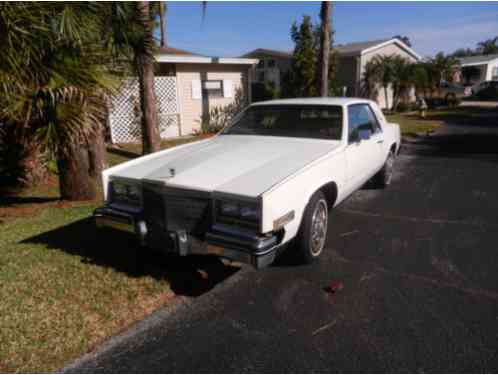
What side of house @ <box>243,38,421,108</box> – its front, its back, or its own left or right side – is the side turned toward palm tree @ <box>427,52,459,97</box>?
left

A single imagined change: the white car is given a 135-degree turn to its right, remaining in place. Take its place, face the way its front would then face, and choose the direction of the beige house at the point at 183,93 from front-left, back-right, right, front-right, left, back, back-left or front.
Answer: front

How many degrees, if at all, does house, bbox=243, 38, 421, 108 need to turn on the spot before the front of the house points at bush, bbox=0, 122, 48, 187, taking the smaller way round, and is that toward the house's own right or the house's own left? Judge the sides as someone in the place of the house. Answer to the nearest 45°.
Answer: approximately 45° to the house's own right

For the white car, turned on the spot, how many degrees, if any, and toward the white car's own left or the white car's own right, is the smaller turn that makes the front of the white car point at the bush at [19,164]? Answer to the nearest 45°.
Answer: approximately 90° to the white car's own right

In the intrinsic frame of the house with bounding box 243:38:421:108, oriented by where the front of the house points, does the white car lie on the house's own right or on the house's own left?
on the house's own right

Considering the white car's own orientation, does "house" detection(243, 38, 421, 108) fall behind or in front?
behind

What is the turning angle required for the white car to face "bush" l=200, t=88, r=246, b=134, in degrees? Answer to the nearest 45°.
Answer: approximately 135° to its right

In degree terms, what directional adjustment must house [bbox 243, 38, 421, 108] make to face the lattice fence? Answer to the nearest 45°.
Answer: approximately 90° to its right

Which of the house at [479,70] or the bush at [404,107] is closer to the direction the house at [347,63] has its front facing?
the bush

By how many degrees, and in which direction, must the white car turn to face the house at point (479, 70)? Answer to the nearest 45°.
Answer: approximately 180°

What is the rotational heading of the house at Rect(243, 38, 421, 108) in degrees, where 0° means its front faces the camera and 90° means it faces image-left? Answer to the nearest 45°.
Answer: approximately 315°
